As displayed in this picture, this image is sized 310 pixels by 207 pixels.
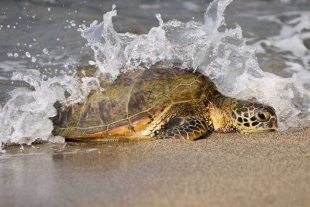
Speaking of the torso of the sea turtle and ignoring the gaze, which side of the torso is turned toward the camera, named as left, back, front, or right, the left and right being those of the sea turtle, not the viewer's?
right
